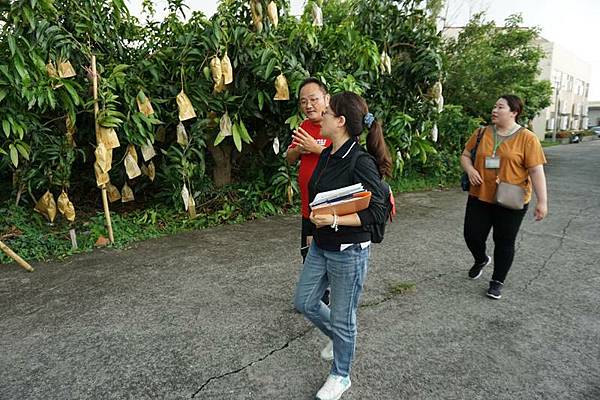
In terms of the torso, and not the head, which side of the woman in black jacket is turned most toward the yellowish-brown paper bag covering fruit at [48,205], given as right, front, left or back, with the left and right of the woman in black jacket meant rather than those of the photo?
right

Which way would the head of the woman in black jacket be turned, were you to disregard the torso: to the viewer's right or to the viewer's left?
to the viewer's left

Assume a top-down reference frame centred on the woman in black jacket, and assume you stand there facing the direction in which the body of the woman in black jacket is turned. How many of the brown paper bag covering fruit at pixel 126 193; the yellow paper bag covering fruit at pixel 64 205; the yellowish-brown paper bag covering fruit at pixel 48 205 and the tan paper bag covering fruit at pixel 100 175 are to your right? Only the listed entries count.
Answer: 4

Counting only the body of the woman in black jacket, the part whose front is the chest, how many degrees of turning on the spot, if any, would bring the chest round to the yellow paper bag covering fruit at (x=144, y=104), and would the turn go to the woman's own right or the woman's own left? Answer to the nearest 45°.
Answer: approximately 90° to the woman's own right

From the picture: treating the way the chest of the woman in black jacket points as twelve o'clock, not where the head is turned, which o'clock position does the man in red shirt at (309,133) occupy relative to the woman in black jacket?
The man in red shirt is roughly at 4 o'clock from the woman in black jacket.

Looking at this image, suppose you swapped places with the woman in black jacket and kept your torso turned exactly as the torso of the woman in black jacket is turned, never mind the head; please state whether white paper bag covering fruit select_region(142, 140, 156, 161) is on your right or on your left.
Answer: on your right

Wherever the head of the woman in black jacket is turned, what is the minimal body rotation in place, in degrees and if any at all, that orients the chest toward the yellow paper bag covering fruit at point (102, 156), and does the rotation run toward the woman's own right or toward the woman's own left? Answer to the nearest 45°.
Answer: approximately 90° to the woman's own right

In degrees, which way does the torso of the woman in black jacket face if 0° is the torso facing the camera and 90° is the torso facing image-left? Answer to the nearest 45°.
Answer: approximately 45°

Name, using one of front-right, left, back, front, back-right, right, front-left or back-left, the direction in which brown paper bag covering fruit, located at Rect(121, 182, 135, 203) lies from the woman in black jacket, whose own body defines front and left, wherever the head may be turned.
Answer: right

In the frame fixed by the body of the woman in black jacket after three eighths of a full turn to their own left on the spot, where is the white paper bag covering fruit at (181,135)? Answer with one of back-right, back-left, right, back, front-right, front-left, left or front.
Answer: back-left

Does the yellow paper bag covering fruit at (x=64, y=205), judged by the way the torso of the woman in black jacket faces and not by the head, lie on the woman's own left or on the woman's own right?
on the woman's own right

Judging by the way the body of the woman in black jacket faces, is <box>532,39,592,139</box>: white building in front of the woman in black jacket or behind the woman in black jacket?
behind

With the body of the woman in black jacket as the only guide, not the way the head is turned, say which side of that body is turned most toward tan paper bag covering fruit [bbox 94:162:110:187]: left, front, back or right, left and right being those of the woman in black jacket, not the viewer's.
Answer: right
